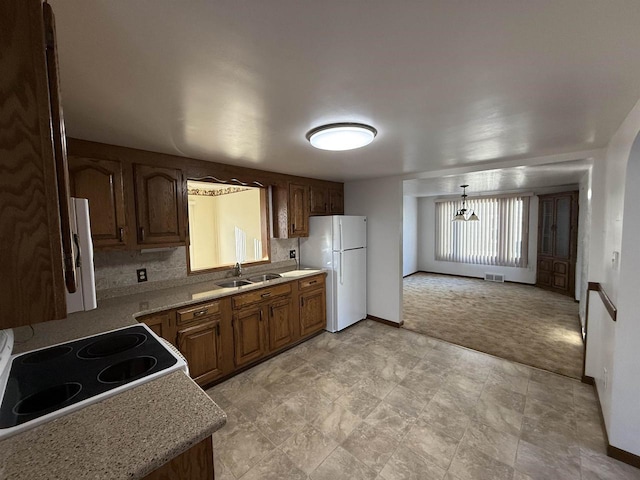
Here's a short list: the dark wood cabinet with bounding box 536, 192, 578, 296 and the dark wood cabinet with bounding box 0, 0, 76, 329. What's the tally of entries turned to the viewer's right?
1

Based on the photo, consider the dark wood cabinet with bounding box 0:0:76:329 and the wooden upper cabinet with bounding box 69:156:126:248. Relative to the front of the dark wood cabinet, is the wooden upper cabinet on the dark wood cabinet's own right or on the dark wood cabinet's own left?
on the dark wood cabinet's own left

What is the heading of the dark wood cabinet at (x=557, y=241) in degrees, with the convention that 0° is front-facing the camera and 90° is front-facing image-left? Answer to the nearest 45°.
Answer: approximately 45°

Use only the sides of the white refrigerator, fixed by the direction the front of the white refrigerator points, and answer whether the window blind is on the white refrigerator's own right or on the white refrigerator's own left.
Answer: on the white refrigerator's own left

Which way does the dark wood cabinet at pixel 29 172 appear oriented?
to the viewer's right

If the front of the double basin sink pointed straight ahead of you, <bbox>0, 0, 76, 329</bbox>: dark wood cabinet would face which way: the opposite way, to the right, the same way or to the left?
to the left

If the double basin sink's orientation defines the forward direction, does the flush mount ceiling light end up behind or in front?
in front

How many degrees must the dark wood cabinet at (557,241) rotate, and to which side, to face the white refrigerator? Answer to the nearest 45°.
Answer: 0° — it already faces it

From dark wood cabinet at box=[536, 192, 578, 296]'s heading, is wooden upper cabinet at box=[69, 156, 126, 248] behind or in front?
in front

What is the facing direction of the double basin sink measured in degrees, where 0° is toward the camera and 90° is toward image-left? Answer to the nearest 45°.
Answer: approximately 315°

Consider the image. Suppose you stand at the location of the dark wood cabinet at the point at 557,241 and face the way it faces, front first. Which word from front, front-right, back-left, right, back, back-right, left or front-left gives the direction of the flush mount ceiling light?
front-left

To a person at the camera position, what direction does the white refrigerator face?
facing the viewer and to the right of the viewer

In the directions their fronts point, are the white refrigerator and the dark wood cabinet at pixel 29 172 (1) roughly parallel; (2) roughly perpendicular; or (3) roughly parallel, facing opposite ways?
roughly perpendicular

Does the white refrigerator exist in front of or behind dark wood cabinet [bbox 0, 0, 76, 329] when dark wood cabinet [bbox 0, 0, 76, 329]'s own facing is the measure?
in front
